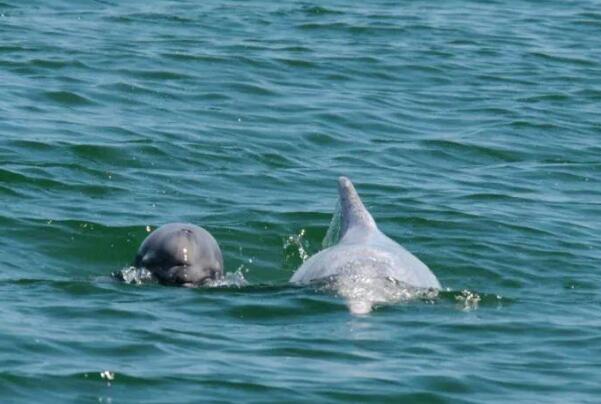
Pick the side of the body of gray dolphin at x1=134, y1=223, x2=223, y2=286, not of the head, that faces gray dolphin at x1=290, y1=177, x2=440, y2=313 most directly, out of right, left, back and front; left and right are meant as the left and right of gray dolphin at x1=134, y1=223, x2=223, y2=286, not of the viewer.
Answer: left

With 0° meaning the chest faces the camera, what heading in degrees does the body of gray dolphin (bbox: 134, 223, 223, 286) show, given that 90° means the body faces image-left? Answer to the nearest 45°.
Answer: approximately 0°
